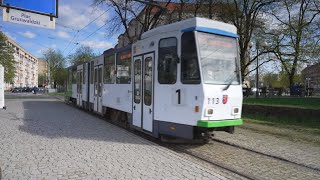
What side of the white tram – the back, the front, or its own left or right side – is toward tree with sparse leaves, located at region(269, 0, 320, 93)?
left

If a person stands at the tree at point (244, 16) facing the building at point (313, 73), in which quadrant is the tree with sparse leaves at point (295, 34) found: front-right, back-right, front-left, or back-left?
front-right

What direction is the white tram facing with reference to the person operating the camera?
facing the viewer and to the right of the viewer

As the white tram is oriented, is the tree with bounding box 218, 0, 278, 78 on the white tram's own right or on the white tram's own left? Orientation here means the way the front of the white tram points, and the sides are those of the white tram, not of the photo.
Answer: on the white tram's own left

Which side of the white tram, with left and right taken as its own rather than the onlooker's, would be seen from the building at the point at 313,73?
left

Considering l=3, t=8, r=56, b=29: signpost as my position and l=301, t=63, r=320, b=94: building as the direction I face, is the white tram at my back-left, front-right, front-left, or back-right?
front-left

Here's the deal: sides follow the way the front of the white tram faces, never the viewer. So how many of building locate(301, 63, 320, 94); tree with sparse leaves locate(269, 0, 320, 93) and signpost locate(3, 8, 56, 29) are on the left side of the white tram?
2
